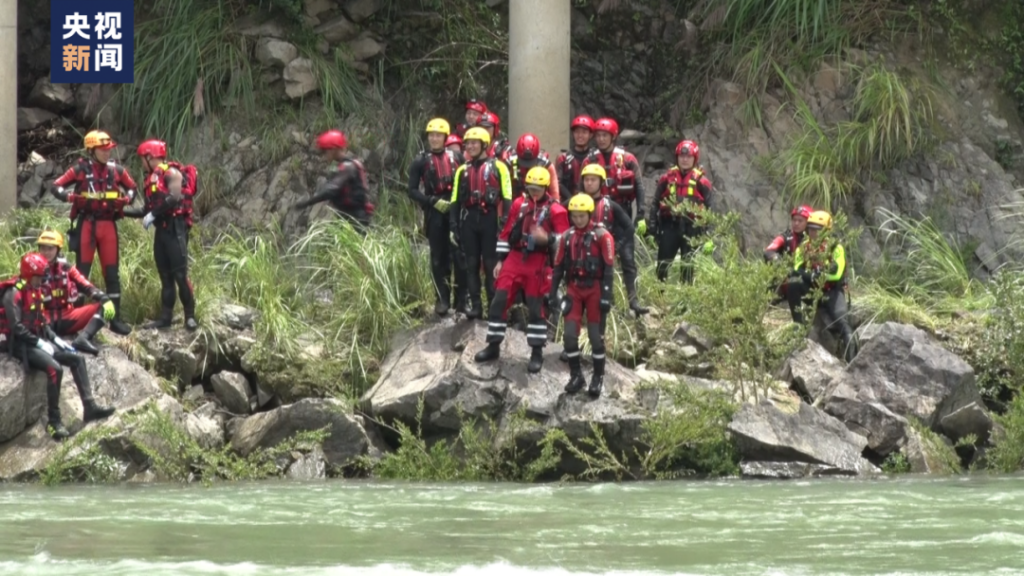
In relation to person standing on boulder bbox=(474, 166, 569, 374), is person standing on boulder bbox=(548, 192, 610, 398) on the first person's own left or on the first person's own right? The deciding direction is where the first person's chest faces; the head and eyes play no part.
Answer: on the first person's own left

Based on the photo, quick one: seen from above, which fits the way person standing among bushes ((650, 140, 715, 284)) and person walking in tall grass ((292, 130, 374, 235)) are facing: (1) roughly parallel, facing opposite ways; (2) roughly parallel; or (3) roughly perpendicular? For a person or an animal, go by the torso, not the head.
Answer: roughly perpendicular

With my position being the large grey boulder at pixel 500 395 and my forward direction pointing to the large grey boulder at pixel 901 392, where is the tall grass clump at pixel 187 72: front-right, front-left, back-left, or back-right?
back-left

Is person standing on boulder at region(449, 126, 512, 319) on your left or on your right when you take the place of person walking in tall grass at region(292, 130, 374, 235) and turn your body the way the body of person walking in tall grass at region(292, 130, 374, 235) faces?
on your left

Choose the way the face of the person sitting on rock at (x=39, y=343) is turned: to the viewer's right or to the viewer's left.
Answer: to the viewer's right

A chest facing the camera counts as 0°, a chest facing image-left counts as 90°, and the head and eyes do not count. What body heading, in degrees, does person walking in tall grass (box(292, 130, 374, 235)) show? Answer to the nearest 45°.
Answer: approximately 90°
